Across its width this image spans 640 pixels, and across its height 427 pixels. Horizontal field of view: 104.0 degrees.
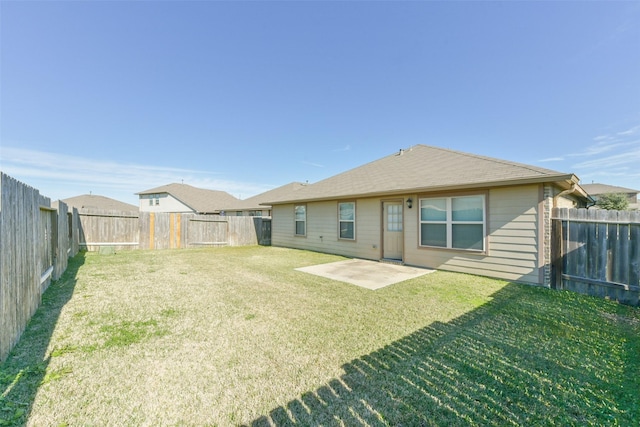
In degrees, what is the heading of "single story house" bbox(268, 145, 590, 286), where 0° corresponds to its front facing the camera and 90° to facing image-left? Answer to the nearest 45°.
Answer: approximately 225°

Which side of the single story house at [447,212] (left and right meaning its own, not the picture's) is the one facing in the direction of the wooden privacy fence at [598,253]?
right

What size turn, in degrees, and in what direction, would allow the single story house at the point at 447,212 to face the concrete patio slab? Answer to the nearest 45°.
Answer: approximately 180°

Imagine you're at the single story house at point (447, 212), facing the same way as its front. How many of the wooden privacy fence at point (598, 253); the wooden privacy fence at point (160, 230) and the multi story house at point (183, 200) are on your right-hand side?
1

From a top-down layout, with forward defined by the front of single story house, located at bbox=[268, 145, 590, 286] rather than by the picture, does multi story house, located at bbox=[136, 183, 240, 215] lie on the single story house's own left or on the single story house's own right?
on the single story house's own left
